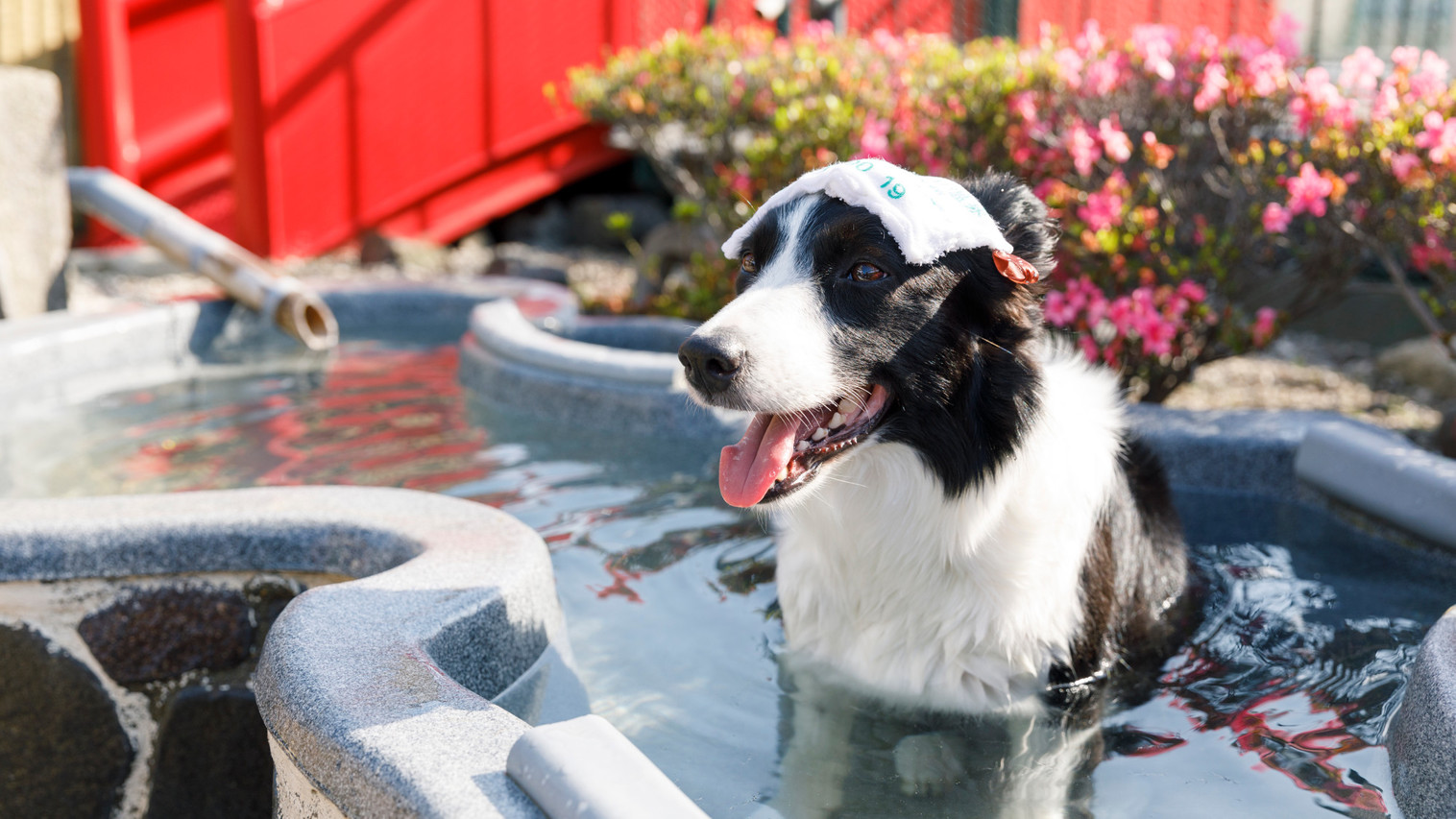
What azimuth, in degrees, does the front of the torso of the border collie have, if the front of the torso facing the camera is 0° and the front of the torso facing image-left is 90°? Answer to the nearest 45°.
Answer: approximately 45°

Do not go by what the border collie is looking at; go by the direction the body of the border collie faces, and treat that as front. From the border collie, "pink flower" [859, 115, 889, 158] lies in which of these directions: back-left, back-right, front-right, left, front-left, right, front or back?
back-right

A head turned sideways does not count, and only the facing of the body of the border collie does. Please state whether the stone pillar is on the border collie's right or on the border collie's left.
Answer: on the border collie's right

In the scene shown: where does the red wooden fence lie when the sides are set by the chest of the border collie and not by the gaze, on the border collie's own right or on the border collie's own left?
on the border collie's own right

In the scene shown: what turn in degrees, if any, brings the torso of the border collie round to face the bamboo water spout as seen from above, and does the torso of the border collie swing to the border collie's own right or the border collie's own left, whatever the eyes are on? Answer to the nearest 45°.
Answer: approximately 90° to the border collie's own right

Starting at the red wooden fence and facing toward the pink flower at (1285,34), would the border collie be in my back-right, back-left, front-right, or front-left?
front-right
